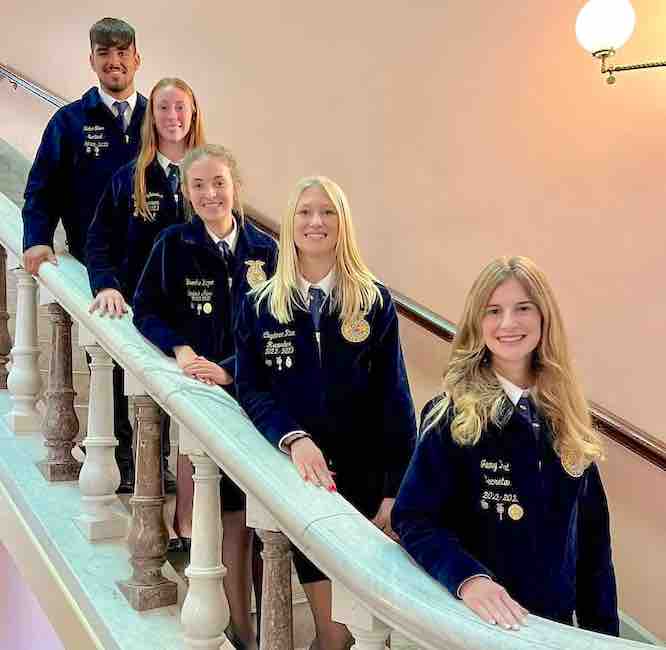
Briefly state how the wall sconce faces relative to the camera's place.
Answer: facing to the left of the viewer

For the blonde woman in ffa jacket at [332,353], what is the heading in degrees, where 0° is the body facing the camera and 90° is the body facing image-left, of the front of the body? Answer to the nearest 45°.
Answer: approximately 0°

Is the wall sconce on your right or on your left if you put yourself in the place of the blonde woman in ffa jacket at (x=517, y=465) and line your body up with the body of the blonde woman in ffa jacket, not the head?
on your left

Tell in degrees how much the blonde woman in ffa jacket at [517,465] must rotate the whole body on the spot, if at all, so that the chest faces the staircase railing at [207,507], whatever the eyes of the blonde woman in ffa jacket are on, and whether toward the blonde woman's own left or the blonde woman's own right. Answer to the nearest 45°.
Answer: approximately 135° to the blonde woman's own right

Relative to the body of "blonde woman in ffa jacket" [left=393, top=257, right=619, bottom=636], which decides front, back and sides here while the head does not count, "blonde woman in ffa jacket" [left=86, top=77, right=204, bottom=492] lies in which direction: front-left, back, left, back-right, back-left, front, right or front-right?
back
